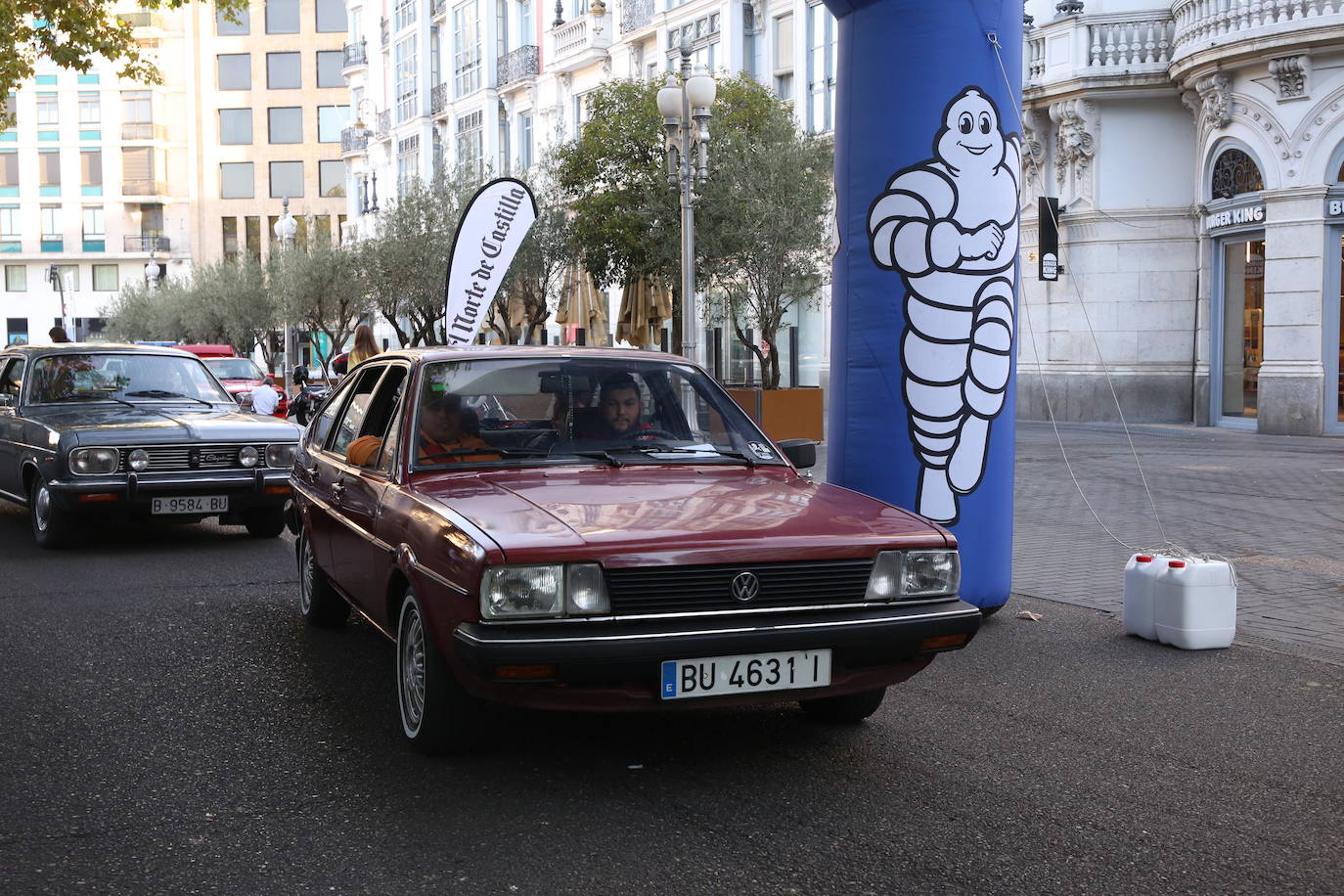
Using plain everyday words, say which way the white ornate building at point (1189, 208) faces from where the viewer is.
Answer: facing the viewer and to the left of the viewer

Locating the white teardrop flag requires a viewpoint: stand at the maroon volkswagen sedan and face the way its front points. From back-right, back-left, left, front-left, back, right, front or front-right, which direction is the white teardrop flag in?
back-left

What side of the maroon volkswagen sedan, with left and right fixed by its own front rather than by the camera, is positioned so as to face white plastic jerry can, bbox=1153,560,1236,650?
left

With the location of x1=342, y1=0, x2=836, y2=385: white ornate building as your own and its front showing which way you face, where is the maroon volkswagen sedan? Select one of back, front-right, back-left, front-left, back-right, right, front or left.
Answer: front-left

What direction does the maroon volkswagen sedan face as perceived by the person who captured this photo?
facing the viewer and to the right of the viewer

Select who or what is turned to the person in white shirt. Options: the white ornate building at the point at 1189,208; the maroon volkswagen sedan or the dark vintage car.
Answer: the white ornate building

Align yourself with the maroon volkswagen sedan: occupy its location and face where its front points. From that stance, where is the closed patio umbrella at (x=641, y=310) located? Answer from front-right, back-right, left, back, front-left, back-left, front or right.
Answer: back-left

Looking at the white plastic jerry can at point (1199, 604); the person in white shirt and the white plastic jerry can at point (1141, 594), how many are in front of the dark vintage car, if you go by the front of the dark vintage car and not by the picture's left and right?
2

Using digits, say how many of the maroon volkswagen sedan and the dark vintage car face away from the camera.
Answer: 0

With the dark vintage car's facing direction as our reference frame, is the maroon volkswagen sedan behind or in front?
in front

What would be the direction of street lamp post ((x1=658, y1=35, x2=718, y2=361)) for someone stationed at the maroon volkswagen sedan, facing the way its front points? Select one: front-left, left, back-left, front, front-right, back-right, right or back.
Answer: back-left

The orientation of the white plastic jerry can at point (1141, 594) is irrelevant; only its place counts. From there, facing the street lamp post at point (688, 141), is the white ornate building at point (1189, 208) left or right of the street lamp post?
right

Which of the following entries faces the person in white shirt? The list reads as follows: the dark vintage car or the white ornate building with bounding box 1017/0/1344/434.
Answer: the white ornate building
